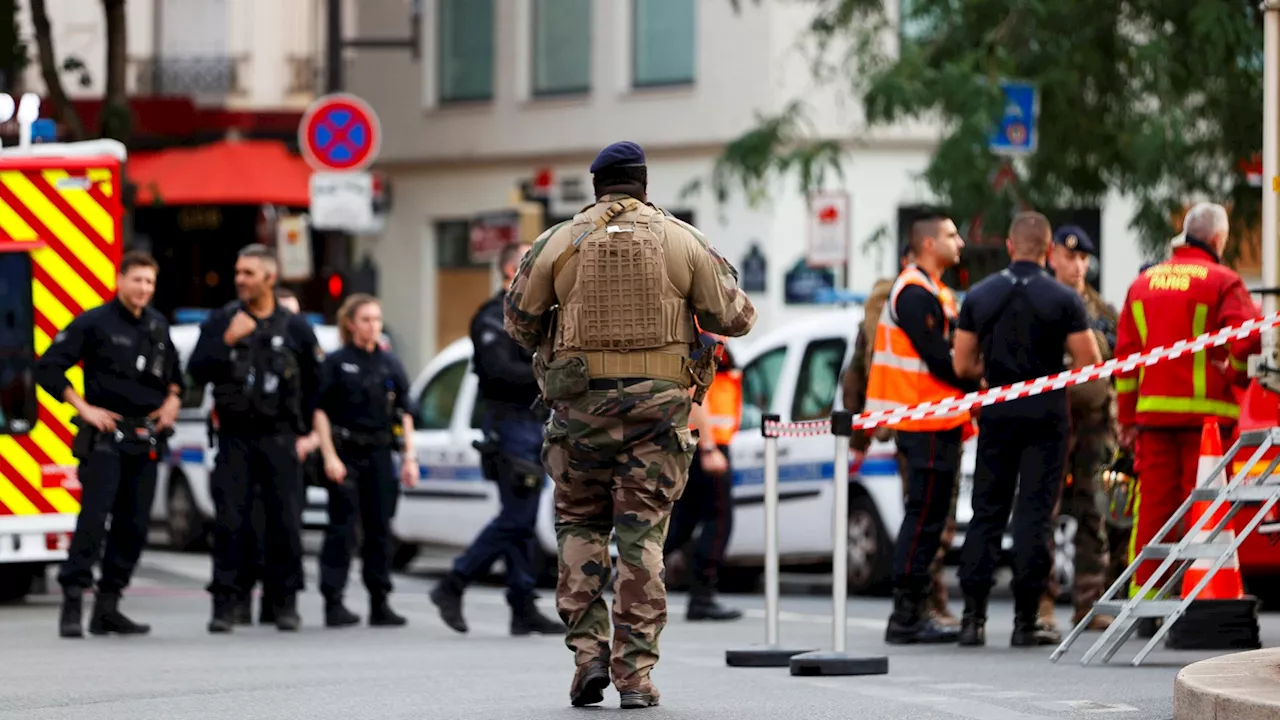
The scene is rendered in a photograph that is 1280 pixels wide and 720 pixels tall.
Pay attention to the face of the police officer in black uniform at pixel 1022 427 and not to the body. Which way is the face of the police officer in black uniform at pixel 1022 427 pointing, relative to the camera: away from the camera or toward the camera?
away from the camera

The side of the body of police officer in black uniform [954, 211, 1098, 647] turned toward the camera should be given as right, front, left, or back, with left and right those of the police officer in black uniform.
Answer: back

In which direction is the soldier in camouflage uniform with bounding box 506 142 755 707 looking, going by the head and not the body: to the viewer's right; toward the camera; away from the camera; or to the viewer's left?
away from the camera

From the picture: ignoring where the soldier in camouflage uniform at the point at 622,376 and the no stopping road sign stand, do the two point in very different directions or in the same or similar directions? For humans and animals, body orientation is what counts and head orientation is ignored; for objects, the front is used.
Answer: very different directions

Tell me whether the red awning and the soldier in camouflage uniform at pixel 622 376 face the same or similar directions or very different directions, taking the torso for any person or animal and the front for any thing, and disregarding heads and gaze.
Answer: very different directions

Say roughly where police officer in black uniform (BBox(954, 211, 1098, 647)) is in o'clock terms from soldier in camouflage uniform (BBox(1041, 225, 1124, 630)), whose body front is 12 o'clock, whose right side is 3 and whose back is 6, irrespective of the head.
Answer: The police officer in black uniform is roughly at 11 o'clock from the soldier in camouflage uniform.

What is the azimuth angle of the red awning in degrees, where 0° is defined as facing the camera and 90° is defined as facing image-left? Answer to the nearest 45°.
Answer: approximately 0°

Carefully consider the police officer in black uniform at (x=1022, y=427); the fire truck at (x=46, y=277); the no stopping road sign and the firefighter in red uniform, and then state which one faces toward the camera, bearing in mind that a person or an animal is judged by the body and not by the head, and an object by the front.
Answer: the no stopping road sign

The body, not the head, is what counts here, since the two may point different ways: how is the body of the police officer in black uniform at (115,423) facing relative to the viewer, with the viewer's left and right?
facing the viewer and to the right of the viewer

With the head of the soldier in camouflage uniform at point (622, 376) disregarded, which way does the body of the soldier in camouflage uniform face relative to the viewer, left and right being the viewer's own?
facing away from the viewer

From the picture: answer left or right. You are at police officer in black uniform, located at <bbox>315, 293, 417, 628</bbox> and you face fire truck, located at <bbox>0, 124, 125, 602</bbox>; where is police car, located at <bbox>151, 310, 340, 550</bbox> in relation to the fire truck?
right

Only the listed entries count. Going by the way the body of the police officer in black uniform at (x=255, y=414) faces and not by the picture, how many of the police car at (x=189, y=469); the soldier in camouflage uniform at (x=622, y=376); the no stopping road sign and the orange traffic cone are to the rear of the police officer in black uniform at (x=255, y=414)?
2

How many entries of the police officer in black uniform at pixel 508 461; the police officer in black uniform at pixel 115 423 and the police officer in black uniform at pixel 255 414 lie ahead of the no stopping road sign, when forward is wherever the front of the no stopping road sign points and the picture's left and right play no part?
3

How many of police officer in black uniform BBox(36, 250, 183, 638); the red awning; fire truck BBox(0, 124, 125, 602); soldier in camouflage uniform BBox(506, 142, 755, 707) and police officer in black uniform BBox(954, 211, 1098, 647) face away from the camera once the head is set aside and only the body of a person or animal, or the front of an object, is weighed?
3

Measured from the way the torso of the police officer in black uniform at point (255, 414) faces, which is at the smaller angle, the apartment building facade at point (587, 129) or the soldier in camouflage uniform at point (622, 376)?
the soldier in camouflage uniform

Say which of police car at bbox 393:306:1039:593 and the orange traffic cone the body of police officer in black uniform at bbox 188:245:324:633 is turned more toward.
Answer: the orange traffic cone

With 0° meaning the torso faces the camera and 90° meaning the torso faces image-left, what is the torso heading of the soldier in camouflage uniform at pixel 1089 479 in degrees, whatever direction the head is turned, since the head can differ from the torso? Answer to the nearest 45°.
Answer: approximately 45°

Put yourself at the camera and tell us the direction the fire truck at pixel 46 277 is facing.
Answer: facing away from the viewer
